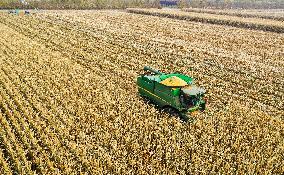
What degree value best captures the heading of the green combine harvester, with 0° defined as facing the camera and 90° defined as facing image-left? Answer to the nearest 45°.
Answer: approximately 315°
